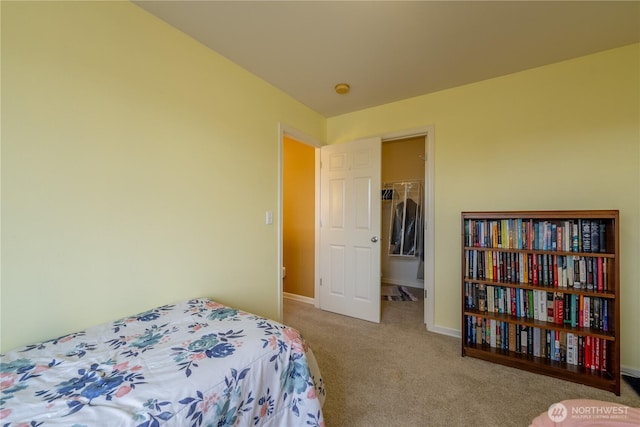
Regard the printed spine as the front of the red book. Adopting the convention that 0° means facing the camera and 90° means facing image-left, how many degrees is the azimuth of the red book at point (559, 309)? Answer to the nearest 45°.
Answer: approximately 0°

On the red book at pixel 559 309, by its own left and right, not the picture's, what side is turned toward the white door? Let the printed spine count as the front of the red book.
right
